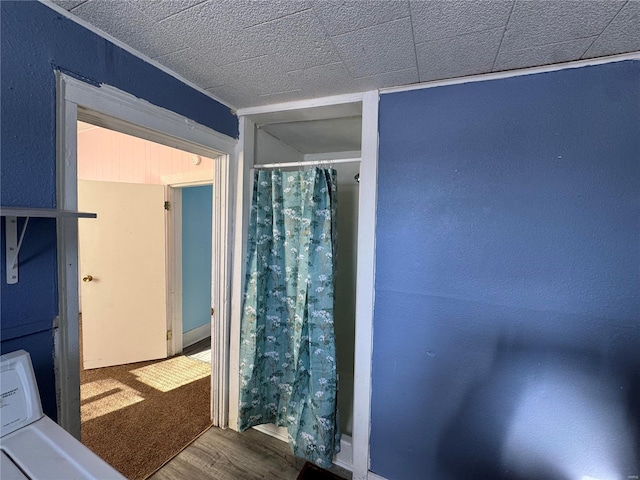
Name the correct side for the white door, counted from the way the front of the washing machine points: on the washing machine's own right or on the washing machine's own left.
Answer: on the washing machine's own left

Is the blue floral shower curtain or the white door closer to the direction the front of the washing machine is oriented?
the blue floral shower curtain

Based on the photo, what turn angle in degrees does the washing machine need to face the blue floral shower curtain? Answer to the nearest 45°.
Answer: approximately 45° to its left

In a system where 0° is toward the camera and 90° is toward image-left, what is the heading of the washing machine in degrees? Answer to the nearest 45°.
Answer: approximately 315°
